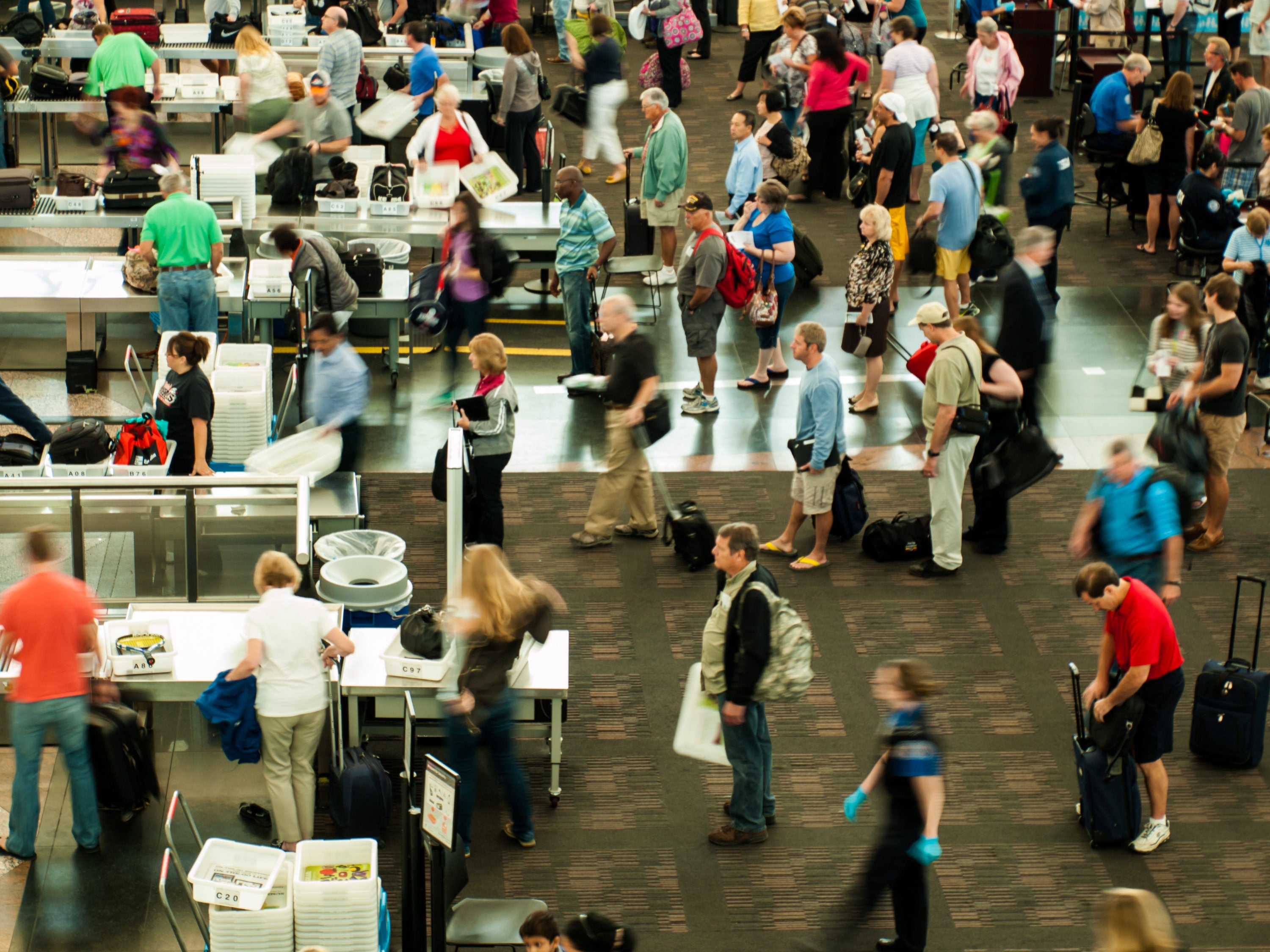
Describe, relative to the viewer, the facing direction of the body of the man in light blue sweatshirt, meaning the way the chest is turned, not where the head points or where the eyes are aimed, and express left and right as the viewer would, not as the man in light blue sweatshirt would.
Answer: facing to the left of the viewer

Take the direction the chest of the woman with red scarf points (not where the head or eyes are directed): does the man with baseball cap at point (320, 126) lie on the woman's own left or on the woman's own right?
on the woman's own right

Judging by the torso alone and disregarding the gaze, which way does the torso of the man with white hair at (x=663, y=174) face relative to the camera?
to the viewer's left

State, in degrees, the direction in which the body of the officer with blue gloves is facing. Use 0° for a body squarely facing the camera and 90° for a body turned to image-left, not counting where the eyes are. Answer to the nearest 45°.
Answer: approximately 90°

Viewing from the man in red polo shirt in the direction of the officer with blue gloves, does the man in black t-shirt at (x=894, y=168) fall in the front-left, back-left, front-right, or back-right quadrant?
back-right

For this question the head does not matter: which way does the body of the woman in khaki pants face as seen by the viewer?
away from the camera

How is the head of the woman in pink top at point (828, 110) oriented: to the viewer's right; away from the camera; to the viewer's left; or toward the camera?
away from the camera

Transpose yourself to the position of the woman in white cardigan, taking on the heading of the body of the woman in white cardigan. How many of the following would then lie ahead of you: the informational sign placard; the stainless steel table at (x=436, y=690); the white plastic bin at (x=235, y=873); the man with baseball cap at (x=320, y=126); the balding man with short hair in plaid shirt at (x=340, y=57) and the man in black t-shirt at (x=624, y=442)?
4

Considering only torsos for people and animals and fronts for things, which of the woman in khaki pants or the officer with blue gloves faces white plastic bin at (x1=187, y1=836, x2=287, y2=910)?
the officer with blue gloves

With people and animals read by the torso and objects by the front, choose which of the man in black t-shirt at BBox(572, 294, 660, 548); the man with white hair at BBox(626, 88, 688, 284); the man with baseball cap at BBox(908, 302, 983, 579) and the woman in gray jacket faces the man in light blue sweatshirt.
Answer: the man with baseball cap

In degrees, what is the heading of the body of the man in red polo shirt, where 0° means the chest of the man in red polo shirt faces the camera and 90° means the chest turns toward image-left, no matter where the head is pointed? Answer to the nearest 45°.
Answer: approximately 90°

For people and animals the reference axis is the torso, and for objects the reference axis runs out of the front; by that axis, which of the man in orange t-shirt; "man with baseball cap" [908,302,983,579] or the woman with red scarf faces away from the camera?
the man in orange t-shirt

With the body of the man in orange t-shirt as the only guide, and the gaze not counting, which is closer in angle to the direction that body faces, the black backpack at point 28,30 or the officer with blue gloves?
the black backpack

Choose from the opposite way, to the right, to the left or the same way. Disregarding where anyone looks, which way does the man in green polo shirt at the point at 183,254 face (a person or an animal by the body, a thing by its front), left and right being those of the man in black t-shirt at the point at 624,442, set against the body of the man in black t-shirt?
to the right
